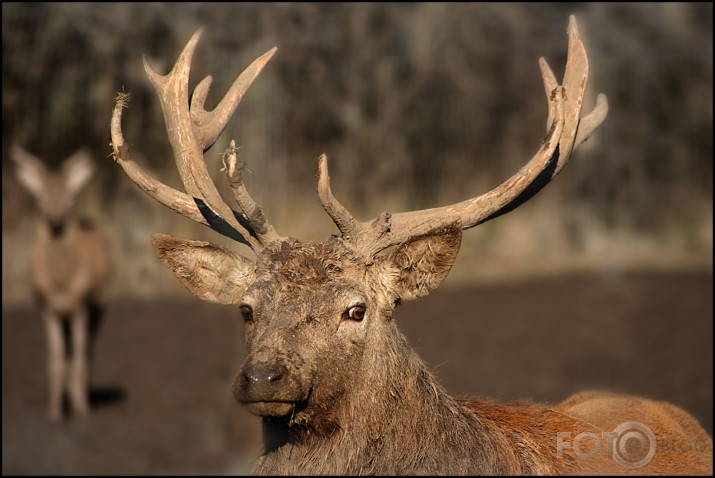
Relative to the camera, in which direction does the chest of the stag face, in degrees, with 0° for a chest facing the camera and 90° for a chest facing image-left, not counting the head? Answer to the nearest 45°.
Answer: approximately 45°

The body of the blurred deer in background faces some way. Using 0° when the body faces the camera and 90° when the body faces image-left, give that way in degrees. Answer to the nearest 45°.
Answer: approximately 0°

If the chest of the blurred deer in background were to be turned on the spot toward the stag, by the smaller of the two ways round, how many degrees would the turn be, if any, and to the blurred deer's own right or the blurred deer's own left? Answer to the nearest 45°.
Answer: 0° — it already faces it

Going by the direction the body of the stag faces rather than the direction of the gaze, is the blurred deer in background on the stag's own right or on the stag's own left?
on the stag's own right
